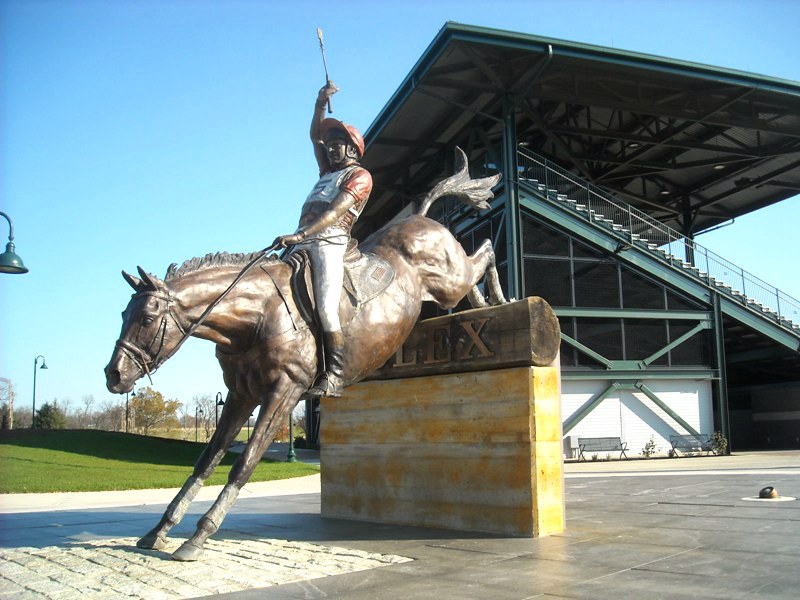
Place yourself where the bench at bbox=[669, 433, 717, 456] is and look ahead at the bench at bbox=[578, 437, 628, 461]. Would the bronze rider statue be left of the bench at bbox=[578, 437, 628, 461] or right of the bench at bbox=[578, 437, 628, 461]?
left

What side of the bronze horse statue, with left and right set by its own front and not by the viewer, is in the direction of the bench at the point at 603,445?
back

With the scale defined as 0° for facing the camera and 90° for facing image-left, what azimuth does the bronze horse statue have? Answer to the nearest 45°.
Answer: approximately 45°

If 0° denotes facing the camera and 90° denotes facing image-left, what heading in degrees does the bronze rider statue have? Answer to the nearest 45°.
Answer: approximately 45°

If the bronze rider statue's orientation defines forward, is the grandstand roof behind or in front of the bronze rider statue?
behind

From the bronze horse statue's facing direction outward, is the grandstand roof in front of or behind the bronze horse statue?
behind

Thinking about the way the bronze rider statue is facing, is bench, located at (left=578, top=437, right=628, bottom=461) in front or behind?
behind

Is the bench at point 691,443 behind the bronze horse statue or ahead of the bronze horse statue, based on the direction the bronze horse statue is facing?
behind
